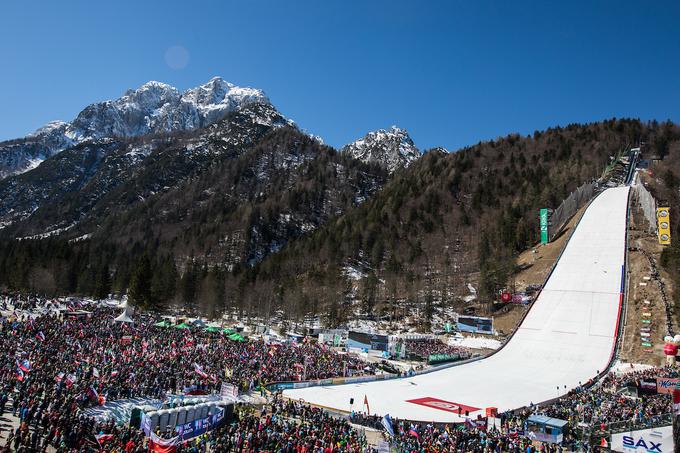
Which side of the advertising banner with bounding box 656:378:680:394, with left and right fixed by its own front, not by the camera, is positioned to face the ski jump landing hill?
right

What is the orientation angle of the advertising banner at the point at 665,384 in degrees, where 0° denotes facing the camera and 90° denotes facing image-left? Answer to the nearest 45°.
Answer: approximately 0°

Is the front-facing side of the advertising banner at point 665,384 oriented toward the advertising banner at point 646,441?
yes

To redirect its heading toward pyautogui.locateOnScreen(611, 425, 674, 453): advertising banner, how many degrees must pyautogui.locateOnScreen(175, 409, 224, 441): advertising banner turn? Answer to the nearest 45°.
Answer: approximately 45° to its left

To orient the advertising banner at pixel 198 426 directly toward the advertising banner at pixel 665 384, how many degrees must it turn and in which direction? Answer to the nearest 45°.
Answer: approximately 45° to its left

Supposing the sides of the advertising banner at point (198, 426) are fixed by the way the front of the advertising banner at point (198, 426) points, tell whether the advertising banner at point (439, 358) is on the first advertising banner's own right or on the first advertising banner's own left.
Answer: on the first advertising banner's own left

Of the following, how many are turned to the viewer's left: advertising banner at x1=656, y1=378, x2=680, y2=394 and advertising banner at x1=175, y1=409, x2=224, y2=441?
0

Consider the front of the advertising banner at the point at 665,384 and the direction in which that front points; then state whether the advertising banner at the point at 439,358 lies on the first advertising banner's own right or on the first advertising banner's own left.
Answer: on the first advertising banner's own right

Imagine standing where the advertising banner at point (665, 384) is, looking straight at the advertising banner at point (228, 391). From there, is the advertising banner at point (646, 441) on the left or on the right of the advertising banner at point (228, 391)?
left

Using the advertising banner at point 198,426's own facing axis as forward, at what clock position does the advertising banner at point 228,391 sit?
the advertising banner at point 228,391 is roughly at 8 o'clock from the advertising banner at point 198,426.
